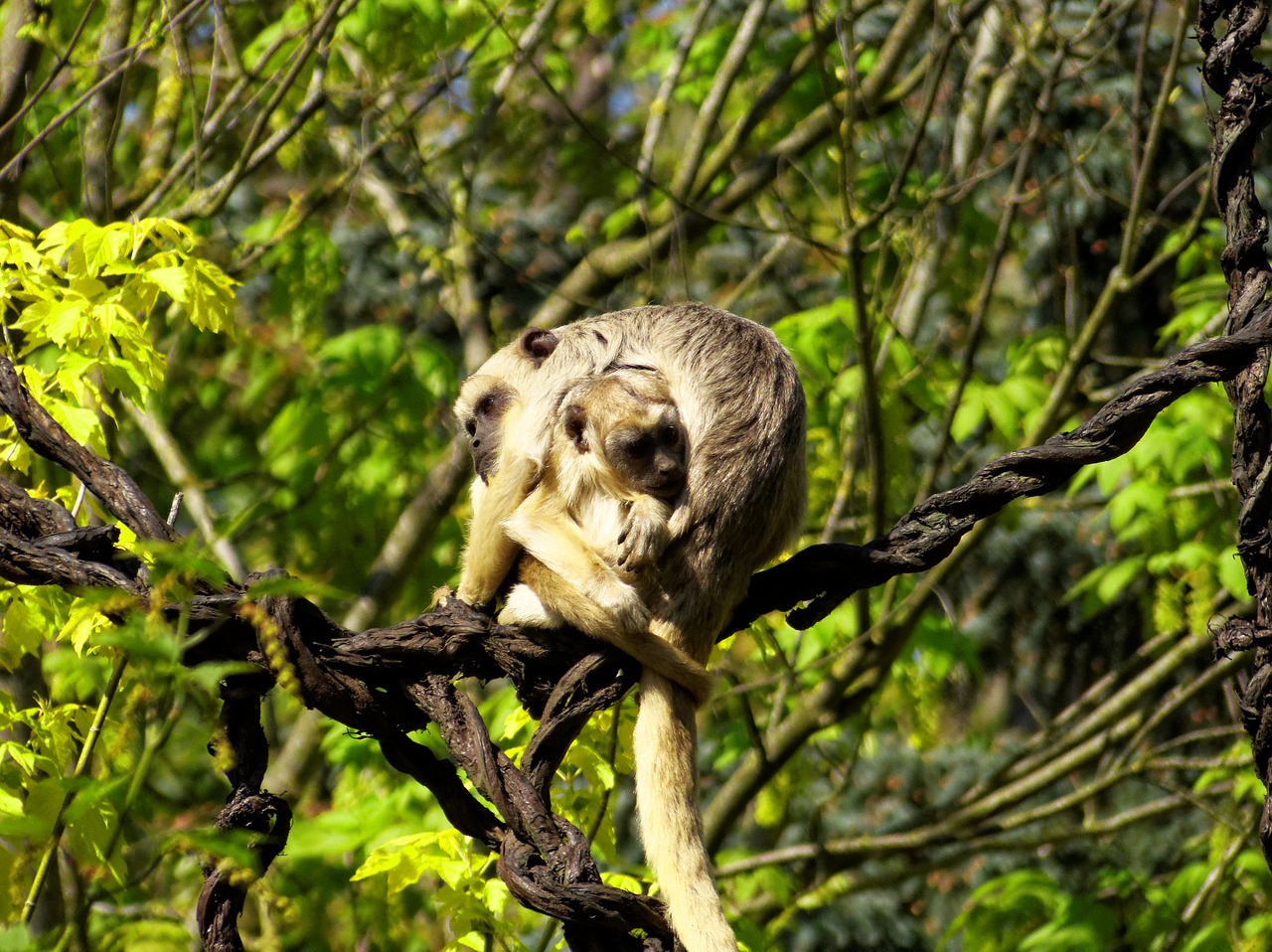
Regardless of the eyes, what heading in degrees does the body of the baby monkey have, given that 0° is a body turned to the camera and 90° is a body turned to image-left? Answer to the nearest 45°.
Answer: approximately 315°

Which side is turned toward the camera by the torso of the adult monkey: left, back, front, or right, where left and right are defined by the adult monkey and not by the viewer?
left
